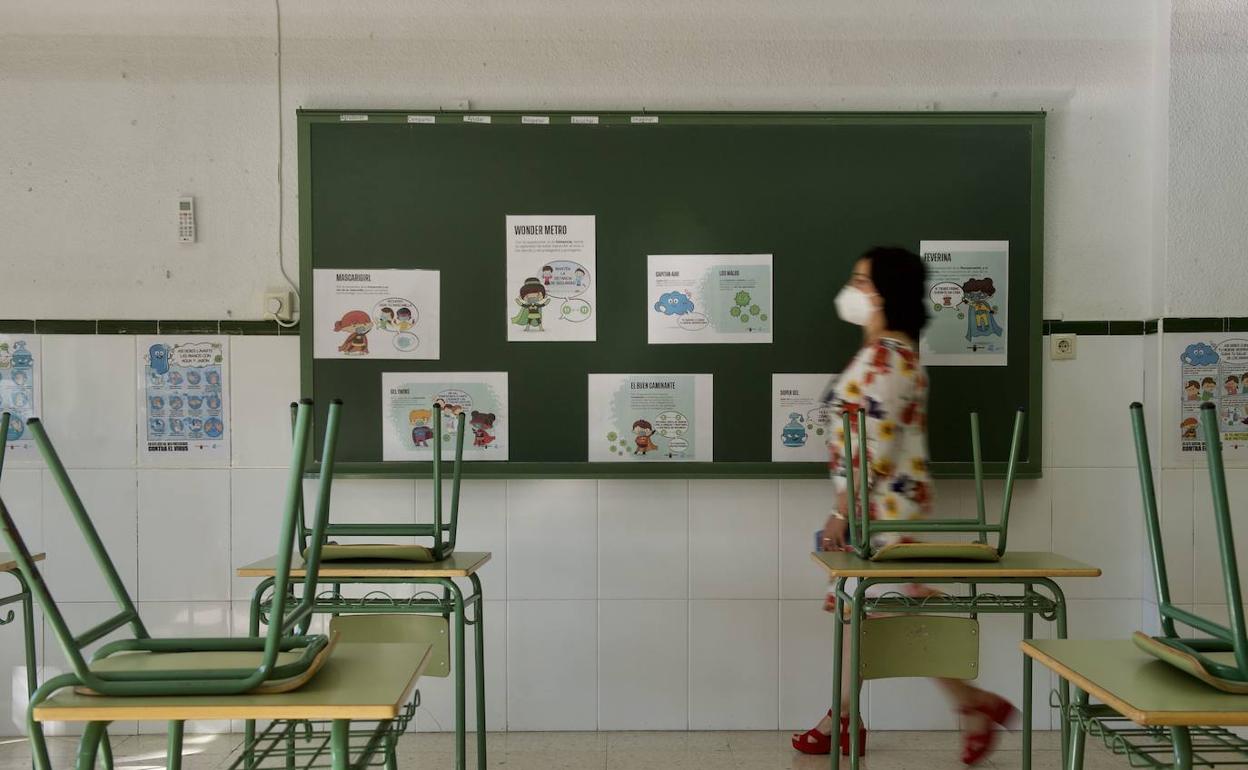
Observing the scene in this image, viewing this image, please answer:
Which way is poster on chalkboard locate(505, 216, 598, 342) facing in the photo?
toward the camera

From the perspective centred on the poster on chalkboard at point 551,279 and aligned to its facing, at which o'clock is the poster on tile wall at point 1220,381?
The poster on tile wall is roughly at 9 o'clock from the poster on chalkboard.

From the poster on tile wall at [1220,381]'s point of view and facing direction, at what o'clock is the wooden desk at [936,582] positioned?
The wooden desk is roughly at 1 o'clock from the poster on tile wall.

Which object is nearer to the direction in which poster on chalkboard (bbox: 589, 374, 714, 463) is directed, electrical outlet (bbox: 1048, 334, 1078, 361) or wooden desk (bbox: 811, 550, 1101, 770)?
the wooden desk

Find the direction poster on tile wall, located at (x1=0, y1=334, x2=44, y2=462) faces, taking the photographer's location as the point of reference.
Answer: facing the viewer

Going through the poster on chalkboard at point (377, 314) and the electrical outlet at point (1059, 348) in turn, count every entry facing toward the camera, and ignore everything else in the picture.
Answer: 2

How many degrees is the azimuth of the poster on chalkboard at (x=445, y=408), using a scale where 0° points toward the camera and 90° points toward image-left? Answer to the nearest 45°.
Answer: approximately 0°

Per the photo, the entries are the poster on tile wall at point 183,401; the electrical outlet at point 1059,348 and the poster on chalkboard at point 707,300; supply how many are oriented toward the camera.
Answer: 3

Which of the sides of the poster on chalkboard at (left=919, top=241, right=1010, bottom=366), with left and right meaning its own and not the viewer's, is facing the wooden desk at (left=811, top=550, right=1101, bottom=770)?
front

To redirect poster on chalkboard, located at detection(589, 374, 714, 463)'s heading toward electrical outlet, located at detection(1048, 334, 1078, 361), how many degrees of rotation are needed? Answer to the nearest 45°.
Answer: approximately 90° to its left

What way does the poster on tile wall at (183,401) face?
toward the camera
